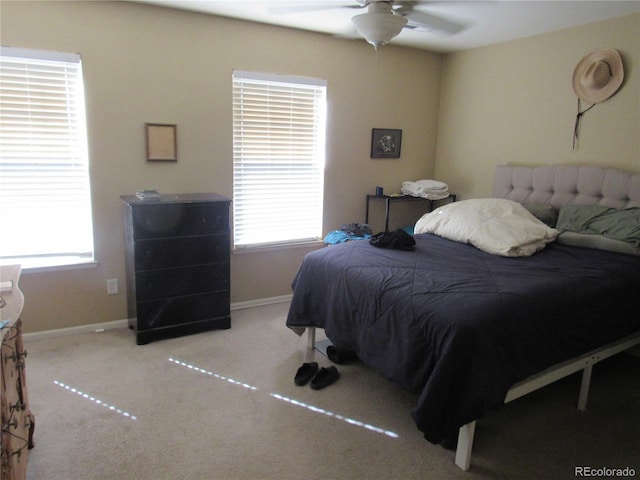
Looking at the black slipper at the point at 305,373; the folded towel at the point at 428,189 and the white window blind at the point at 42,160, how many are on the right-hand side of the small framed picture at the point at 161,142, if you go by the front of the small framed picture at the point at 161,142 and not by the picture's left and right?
1

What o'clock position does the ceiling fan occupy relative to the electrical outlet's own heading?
The ceiling fan is roughly at 10 o'clock from the electrical outlet.

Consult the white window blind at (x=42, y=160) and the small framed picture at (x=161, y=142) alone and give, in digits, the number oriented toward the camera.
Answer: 2

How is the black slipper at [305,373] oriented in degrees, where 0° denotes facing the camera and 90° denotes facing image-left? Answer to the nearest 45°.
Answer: approximately 225°

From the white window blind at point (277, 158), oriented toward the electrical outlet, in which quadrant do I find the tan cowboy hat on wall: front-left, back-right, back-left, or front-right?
back-left

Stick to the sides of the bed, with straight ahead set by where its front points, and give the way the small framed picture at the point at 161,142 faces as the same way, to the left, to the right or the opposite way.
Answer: to the left

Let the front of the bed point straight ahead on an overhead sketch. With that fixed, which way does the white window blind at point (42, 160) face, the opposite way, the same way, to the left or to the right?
to the left

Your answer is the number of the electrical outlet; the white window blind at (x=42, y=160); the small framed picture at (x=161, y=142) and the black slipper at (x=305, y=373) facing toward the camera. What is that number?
3

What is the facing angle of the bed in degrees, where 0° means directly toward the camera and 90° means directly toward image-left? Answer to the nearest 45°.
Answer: approximately 45°

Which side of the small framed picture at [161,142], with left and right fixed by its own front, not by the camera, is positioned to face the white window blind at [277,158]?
left

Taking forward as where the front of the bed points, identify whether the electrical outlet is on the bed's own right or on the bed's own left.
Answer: on the bed's own right
